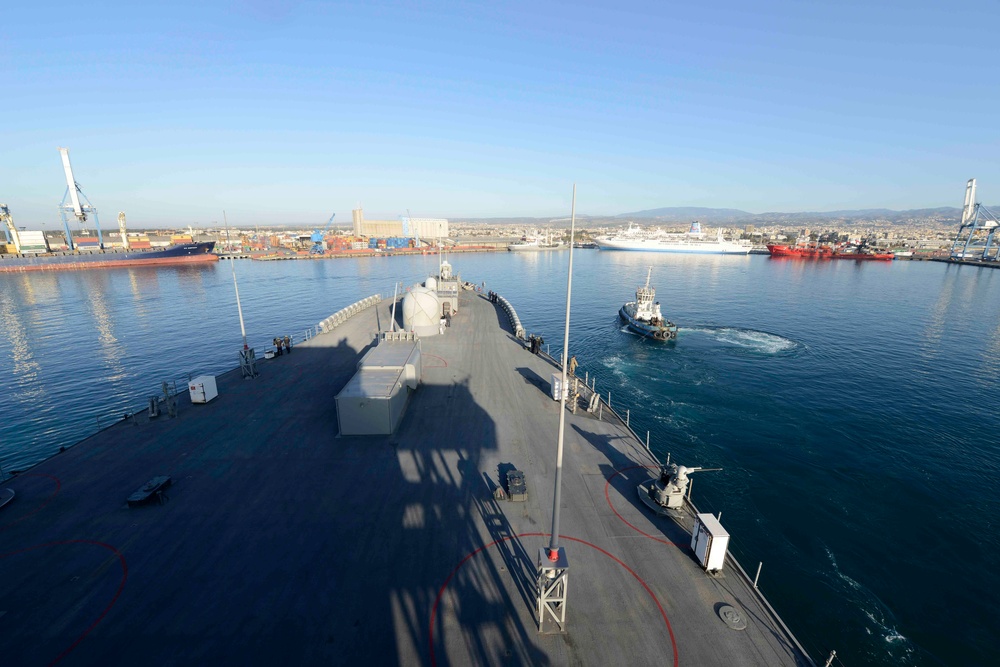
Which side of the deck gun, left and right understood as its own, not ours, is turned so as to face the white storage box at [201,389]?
back

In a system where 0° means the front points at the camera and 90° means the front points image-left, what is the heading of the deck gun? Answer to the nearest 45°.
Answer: approximately 270°

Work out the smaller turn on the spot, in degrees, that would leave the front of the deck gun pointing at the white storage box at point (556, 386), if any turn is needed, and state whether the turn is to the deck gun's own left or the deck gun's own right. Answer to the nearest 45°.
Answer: approximately 135° to the deck gun's own left

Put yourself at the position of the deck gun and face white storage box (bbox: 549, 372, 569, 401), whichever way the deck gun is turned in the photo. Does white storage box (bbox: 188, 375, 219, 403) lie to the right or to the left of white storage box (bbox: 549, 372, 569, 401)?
left
